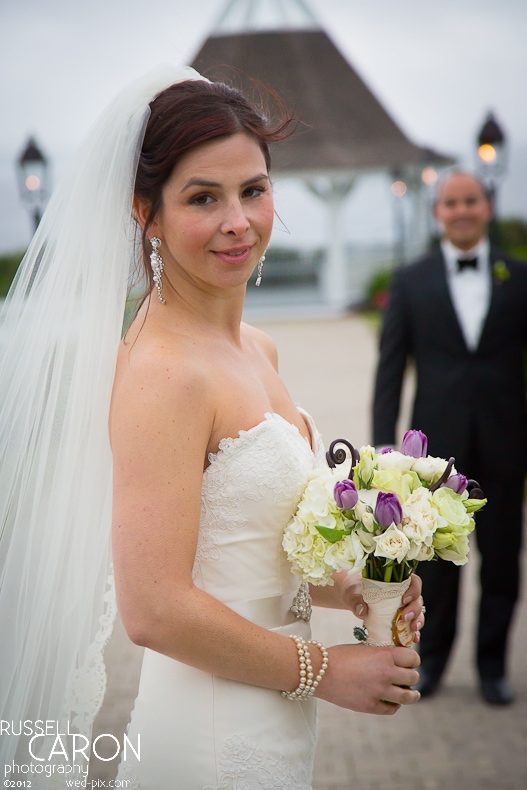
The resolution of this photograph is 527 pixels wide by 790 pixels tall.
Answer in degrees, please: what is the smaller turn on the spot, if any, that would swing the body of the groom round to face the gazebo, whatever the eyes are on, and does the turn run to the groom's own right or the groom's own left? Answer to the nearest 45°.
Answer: approximately 180°

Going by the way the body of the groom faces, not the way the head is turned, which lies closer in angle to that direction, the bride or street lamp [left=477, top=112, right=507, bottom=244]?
the bride

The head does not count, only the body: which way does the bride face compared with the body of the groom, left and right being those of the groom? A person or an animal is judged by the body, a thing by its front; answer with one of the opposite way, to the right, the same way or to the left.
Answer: to the left

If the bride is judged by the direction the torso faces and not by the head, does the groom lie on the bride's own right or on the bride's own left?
on the bride's own left

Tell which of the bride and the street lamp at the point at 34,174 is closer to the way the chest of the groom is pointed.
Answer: the bride

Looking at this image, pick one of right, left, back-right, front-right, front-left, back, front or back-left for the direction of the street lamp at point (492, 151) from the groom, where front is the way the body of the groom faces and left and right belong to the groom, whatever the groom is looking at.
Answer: back

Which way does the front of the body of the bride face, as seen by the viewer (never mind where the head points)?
to the viewer's right

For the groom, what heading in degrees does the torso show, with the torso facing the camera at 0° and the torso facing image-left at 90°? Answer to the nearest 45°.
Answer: approximately 0°

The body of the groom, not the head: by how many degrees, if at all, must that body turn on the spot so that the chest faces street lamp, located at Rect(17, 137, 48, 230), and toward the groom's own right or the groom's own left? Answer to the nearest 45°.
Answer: approximately 135° to the groom's own right

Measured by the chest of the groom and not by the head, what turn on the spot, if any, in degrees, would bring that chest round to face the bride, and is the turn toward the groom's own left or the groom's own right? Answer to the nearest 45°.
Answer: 0° — they already face them

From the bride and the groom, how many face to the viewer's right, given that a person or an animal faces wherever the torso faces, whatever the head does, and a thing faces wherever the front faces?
1

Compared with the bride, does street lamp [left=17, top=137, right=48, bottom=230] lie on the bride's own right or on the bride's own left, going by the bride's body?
on the bride's own left
